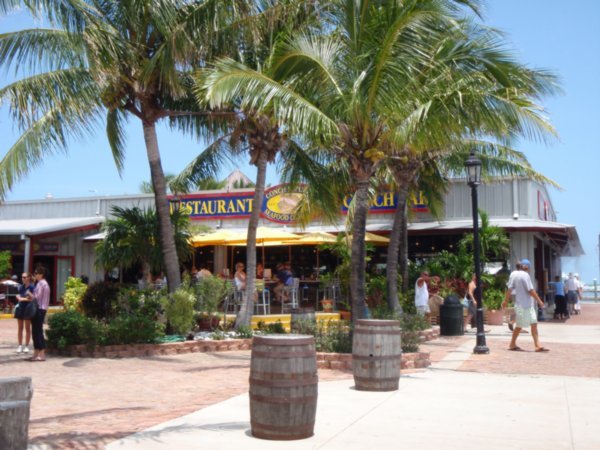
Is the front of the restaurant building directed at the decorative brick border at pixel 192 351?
yes

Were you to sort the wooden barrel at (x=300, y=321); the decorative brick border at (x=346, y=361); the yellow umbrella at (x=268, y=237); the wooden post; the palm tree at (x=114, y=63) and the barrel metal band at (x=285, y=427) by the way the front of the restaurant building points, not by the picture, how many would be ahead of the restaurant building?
6

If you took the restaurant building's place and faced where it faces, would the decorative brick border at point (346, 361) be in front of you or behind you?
in front

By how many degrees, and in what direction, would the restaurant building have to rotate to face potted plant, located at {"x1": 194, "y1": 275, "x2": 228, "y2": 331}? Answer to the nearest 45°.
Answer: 0° — it already faces it

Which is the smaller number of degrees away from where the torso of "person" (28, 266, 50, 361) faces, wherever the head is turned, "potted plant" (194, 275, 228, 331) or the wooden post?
the wooden post

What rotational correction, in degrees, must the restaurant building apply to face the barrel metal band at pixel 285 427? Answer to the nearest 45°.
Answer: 0° — it already faces it

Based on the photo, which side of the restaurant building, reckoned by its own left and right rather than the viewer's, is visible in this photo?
front

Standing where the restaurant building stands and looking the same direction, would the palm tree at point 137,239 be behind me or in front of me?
in front
